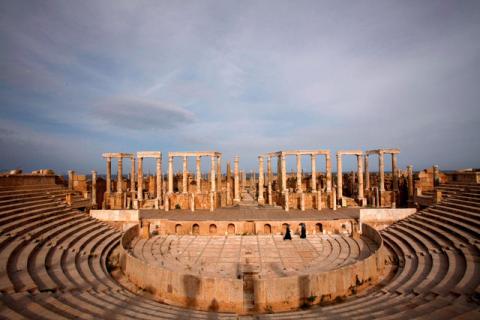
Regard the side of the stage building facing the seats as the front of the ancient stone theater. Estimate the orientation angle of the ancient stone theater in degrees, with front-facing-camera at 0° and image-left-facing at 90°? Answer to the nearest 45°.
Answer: approximately 0°
